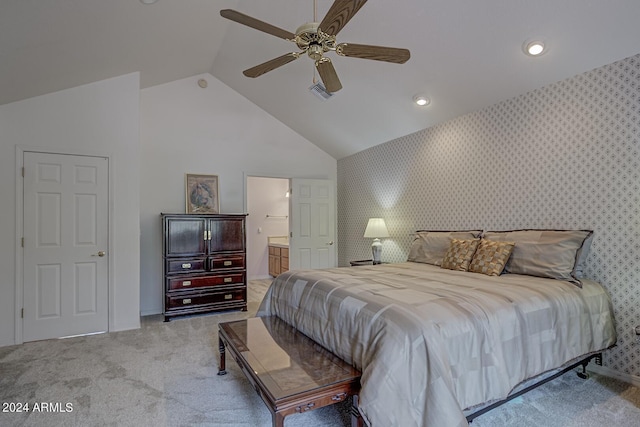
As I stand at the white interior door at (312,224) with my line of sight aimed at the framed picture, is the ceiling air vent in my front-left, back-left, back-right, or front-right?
front-left

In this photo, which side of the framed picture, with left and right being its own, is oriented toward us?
front

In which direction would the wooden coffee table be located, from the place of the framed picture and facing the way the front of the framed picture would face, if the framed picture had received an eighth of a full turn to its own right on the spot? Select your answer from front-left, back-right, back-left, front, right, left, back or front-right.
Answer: front-left

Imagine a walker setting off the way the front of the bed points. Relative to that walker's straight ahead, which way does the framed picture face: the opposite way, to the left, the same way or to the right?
to the left

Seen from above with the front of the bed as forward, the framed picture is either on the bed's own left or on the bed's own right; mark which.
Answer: on the bed's own right

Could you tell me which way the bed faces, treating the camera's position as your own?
facing the viewer and to the left of the viewer

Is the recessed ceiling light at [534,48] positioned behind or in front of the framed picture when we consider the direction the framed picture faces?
in front

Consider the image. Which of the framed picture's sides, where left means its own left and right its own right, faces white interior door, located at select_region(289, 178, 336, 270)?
left

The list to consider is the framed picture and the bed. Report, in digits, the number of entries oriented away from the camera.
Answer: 0
